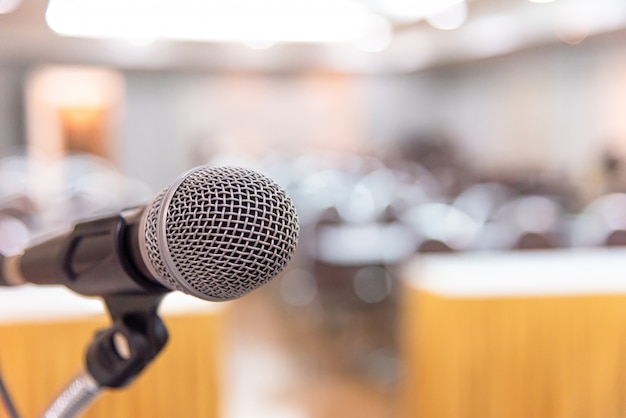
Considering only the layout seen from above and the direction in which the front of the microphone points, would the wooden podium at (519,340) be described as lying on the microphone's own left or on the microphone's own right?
on the microphone's own left

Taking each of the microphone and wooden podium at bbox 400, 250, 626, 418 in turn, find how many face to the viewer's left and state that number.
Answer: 0

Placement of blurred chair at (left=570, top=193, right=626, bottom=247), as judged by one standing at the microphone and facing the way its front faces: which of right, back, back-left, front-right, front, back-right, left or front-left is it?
left

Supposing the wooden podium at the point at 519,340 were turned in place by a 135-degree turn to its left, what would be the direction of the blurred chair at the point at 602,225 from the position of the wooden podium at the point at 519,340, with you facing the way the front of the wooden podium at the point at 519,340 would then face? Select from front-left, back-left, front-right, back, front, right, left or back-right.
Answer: front-left

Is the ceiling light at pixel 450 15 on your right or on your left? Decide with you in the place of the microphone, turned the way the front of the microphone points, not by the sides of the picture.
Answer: on your left

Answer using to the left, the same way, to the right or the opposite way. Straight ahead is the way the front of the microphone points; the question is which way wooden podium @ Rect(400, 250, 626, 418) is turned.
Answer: to the right

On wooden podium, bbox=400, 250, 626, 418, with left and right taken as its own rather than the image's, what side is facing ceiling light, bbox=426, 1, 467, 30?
back

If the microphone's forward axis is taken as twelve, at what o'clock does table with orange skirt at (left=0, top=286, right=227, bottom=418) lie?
The table with orange skirt is roughly at 7 o'clock from the microphone.

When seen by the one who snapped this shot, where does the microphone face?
facing the viewer and to the right of the viewer

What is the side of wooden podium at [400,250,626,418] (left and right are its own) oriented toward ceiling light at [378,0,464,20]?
back

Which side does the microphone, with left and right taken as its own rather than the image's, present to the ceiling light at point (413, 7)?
left
